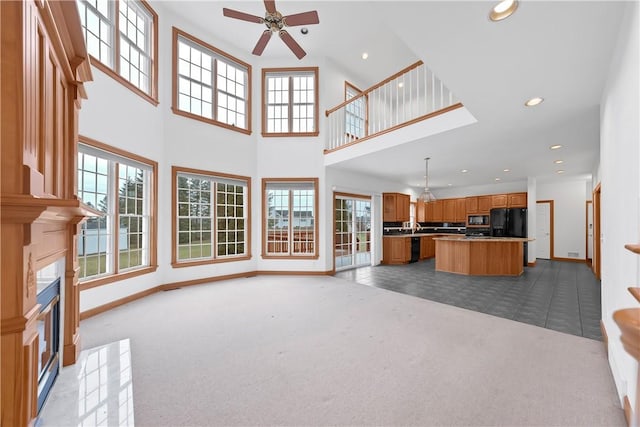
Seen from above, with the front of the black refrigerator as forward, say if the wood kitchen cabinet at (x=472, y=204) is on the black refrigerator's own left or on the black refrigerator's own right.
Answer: on the black refrigerator's own right

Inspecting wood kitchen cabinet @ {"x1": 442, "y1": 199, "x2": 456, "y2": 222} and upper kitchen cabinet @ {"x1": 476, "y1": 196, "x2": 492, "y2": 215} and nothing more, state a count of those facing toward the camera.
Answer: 2

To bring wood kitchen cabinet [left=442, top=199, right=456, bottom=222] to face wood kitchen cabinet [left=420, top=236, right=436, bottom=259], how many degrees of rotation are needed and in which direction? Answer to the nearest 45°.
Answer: approximately 45° to its right

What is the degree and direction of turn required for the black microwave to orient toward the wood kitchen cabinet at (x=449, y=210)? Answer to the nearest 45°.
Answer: approximately 90° to its right

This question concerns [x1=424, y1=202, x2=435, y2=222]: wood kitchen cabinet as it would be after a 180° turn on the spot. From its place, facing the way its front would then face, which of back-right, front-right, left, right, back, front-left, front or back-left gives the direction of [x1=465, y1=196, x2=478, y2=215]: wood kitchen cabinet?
right

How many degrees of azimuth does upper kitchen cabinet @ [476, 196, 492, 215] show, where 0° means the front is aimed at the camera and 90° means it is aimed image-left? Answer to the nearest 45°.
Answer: approximately 0°

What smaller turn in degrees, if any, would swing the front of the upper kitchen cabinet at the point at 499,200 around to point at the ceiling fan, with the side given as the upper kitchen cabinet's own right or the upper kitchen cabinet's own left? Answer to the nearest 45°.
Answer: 0° — it already faces it

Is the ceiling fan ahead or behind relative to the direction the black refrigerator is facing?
ahead
